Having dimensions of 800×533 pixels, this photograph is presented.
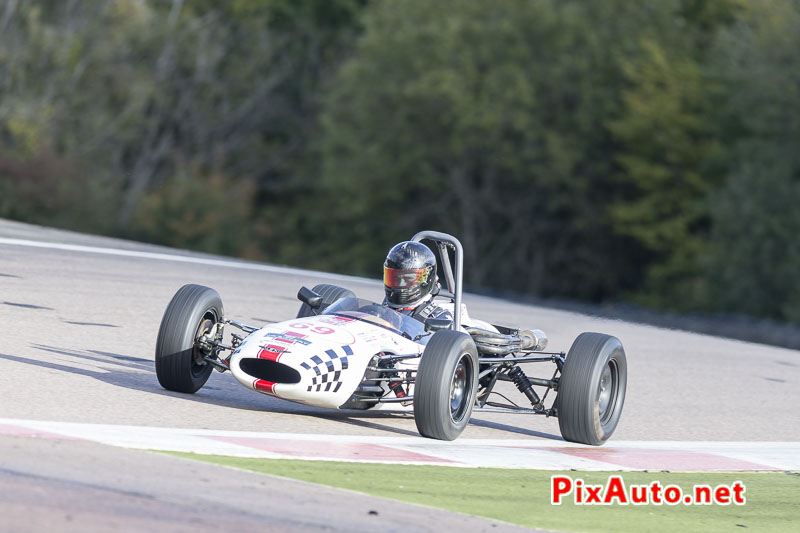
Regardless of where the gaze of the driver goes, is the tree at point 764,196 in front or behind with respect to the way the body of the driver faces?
behind

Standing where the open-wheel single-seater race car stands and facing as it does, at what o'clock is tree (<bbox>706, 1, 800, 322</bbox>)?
The tree is roughly at 5 o'clock from the open-wheel single-seater race car.

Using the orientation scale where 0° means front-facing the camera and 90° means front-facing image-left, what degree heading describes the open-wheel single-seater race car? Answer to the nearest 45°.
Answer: approximately 45°

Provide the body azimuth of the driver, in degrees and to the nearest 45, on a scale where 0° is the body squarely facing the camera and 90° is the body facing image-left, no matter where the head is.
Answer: approximately 45°

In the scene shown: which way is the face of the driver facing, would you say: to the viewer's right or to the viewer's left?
to the viewer's left
